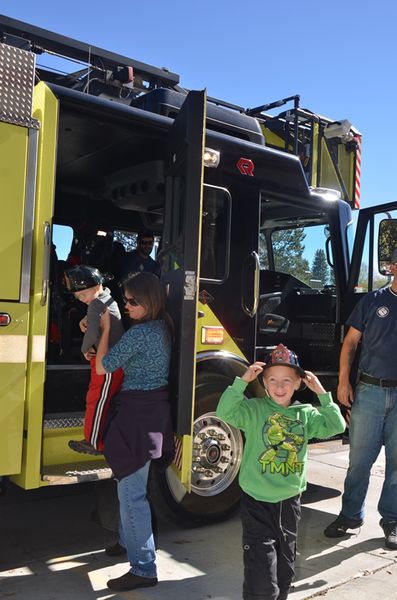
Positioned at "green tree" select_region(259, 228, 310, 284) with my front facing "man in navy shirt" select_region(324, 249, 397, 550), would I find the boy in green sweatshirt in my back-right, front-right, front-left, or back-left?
front-right

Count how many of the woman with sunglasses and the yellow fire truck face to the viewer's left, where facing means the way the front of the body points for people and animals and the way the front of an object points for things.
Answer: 1

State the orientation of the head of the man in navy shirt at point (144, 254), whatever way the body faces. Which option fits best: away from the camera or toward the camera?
toward the camera

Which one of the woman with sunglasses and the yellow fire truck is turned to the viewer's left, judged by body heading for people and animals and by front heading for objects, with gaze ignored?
the woman with sunglasses

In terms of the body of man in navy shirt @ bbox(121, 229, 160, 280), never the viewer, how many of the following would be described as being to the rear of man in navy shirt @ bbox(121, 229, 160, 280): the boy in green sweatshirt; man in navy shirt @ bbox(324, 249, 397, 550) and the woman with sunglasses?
0

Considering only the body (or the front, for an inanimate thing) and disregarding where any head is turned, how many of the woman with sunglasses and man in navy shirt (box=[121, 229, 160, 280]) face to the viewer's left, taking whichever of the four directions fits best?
1

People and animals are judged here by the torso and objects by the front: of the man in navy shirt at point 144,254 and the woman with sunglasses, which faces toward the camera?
the man in navy shirt

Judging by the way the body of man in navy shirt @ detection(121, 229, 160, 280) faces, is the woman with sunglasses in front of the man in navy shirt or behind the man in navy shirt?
in front

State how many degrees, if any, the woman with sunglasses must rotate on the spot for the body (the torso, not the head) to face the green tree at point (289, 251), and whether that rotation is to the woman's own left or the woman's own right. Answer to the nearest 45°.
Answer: approximately 135° to the woman's own right

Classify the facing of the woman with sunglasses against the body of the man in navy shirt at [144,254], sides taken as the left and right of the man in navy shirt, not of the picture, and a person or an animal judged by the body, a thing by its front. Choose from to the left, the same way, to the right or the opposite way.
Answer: to the right

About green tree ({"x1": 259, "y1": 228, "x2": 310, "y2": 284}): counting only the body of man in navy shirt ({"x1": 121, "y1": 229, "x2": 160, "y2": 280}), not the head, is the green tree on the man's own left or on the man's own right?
on the man's own left

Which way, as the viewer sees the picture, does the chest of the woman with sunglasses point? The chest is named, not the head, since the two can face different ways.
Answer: to the viewer's left

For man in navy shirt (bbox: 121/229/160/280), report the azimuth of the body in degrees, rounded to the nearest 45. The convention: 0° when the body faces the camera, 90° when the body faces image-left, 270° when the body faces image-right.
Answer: approximately 0°

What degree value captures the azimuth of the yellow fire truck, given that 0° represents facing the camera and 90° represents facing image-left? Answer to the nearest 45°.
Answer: approximately 225°

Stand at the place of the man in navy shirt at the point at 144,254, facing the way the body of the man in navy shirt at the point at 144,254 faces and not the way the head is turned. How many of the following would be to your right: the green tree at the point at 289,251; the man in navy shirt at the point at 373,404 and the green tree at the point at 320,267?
0

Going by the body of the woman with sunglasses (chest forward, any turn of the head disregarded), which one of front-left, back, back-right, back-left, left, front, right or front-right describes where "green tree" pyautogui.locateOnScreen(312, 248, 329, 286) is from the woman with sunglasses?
back-right

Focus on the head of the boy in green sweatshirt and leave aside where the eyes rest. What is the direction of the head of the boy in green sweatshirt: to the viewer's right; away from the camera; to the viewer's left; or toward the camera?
toward the camera

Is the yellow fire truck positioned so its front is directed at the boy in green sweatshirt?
no
